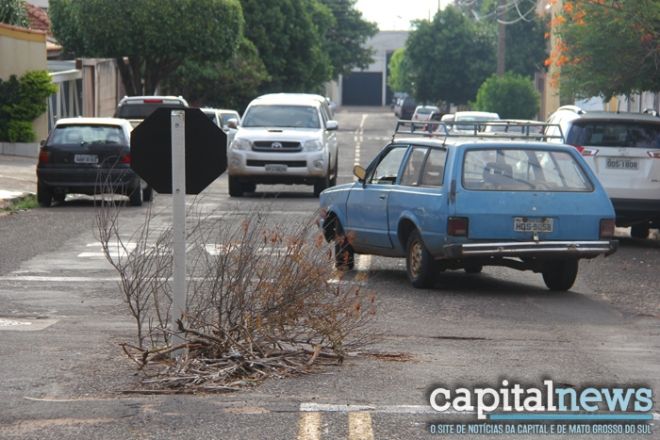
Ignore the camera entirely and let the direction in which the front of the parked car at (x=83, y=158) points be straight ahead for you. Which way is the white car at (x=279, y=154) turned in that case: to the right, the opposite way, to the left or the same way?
the opposite way

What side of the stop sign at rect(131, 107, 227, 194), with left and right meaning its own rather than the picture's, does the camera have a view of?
back

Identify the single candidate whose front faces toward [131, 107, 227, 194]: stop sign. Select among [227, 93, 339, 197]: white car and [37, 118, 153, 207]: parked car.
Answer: the white car

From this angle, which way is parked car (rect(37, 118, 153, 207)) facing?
away from the camera

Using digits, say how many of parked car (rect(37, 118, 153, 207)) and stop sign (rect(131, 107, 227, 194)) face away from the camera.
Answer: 2

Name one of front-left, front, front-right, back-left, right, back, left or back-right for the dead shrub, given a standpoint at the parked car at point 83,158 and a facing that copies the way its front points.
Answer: back

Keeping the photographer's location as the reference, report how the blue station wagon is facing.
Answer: facing away from the viewer and to the left of the viewer

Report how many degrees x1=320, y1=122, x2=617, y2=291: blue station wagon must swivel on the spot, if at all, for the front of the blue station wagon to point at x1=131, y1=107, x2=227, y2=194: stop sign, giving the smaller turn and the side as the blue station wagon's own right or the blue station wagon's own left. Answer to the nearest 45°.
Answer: approximately 90° to the blue station wagon's own left

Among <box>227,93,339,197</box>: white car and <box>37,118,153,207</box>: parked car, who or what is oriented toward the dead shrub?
the white car

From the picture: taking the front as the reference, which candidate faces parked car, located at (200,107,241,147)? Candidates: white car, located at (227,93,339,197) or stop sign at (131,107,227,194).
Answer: the stop sign

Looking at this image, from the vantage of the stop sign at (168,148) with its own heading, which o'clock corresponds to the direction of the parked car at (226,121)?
The parked car is roughly at 12 o'clock from the stop sign.
